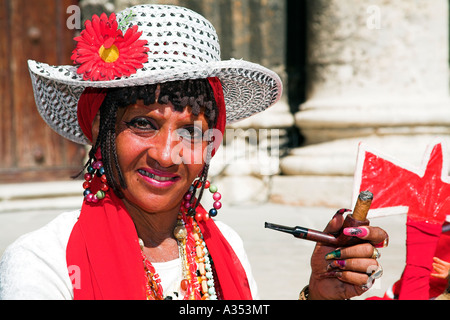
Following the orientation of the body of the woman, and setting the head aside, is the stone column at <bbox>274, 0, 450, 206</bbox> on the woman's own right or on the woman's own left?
on the woman's own left

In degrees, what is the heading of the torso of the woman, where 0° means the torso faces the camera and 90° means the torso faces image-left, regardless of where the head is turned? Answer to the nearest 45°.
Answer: approximately 315°
